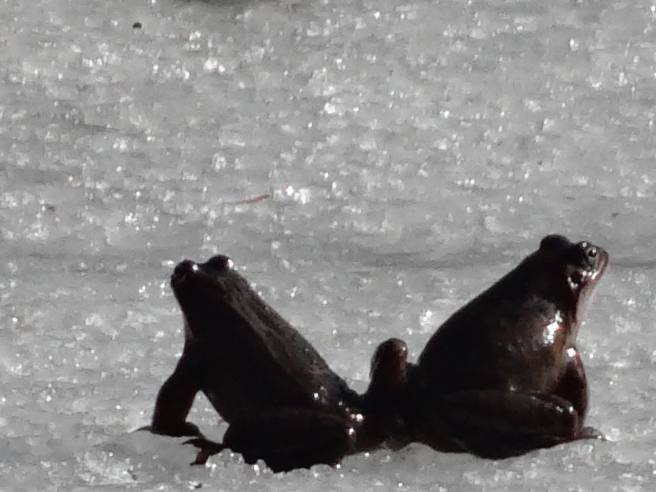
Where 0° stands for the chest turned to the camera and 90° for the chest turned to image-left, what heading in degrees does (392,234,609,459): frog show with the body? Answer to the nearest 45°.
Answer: approximately 225°

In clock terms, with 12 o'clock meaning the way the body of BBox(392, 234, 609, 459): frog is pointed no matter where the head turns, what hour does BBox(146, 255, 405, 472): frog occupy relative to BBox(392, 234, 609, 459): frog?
BBox(146, 255, 405, 472): frog is roughly at 7 o'clock from BBox(392, 234, 609, 459): frog.
